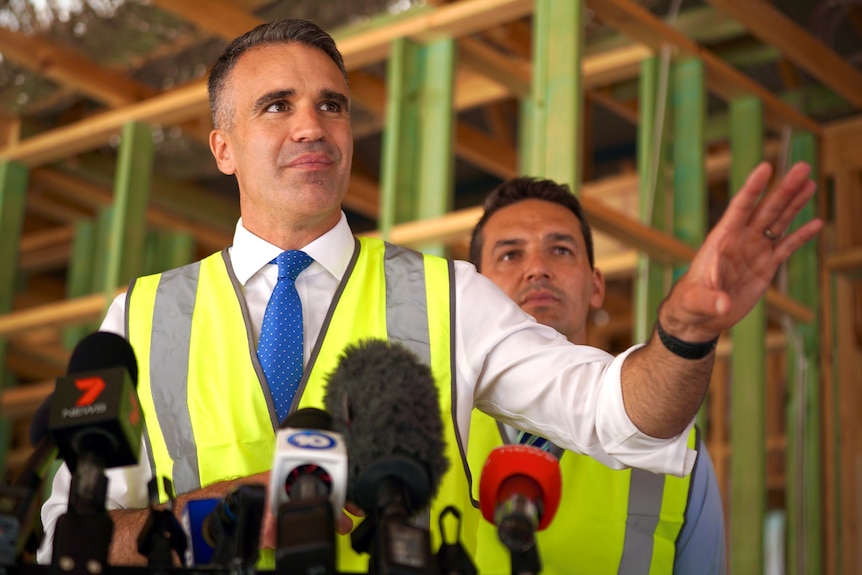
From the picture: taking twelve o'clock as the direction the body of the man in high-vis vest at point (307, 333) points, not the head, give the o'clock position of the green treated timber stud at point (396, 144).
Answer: The green treated timber stud is roughly at 6 o'clock from the man in high-vis vest.

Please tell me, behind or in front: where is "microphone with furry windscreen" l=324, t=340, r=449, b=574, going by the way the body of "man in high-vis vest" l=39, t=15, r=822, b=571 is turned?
in front

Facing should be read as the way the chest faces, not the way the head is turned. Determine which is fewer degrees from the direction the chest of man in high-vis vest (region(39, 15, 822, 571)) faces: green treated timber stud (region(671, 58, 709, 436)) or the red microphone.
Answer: the red microphone

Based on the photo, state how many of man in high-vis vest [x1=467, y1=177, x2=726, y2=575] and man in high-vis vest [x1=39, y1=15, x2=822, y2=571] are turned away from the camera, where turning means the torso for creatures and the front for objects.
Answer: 0

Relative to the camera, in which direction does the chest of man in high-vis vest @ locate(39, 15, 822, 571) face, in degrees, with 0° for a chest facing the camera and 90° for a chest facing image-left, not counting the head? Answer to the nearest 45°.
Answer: approximately 0°

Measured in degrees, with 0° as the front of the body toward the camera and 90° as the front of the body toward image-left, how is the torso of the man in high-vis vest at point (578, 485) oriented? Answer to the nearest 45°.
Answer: approximately 45°

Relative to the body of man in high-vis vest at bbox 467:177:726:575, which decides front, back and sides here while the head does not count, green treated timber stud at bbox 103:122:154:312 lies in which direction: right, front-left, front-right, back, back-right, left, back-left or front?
right

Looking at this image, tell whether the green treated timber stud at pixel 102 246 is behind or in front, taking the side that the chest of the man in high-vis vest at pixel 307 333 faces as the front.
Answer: behind

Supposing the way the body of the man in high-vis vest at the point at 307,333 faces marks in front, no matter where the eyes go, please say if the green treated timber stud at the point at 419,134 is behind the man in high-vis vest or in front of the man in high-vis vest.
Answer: behind

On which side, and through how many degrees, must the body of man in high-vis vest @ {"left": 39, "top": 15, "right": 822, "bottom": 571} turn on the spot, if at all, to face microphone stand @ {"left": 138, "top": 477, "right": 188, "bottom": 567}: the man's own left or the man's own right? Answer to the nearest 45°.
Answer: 0° — they already face it

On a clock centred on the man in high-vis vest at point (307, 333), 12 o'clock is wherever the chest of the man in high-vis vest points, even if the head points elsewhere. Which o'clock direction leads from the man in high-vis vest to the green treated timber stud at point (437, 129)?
The green treated timber stud is roughly at 6 o'clock from the man in high-vis vest.
